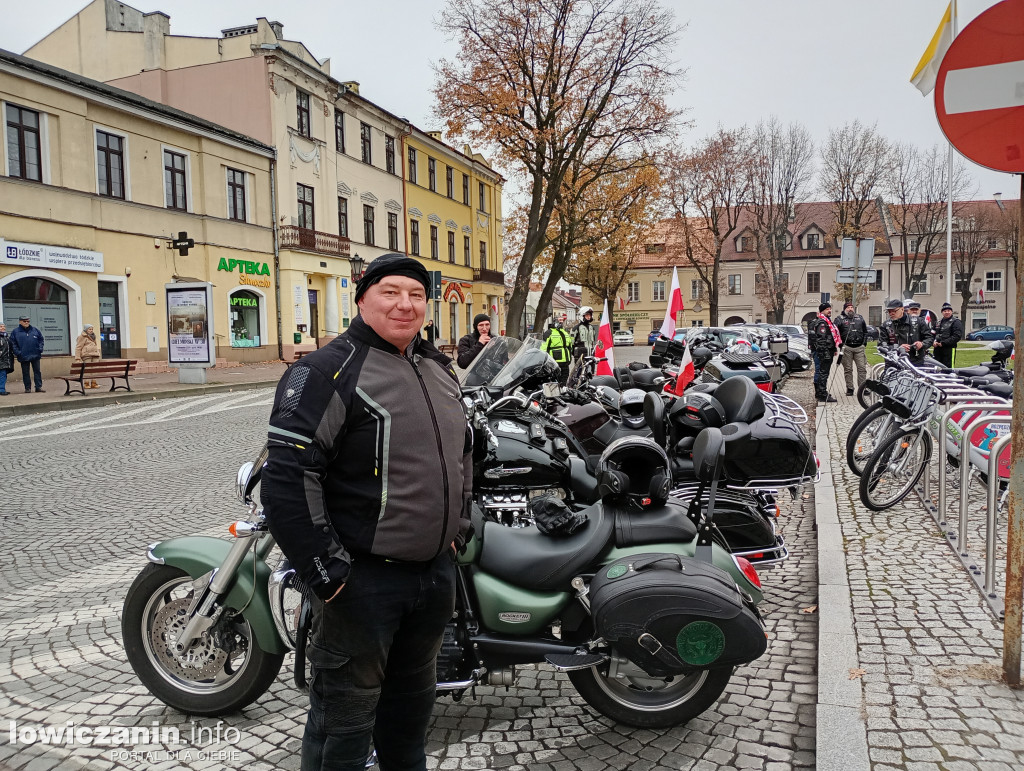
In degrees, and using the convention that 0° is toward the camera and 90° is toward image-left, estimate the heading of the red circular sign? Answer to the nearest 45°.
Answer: approximately 0°

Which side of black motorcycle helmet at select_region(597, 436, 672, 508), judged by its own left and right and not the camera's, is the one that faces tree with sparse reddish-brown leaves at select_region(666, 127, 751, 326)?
back

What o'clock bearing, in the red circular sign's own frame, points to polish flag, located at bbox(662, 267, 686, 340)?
The polish flag is roughly at 5 o'clock from the red circular sign.

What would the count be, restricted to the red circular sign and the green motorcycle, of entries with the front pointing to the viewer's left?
1

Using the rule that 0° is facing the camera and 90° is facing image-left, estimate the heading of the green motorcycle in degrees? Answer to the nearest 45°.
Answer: approximately 90°

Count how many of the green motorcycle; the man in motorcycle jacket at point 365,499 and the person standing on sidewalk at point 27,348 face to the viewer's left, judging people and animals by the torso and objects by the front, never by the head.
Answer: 1

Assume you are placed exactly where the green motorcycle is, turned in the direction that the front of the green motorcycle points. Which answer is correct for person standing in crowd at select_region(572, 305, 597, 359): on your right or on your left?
on your right

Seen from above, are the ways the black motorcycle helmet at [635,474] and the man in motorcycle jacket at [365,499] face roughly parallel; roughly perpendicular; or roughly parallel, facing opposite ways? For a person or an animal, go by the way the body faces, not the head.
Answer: roughly parallel

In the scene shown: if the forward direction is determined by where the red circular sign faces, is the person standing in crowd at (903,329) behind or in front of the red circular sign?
behind

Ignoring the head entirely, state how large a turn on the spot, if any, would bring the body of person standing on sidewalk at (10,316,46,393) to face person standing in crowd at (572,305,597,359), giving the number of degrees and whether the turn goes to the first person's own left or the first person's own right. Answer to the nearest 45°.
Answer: approximately 45° to the first person's own left
